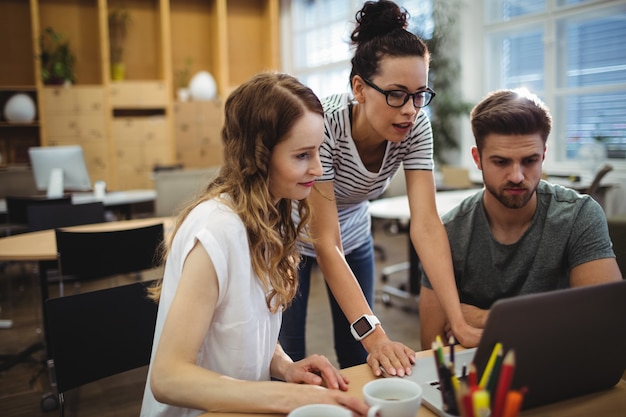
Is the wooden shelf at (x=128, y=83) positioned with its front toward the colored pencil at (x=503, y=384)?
yes

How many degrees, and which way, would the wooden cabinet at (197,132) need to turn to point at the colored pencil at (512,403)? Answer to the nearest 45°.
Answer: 0° — it already faces it

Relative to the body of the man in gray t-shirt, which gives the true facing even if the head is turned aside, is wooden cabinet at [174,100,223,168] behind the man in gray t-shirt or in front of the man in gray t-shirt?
behind

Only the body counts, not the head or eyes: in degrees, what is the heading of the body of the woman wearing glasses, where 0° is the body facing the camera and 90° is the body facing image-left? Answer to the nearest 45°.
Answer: approximately 315°

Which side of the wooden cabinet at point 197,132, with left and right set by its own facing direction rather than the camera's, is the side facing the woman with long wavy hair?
front

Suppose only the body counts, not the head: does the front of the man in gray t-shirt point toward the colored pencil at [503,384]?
yes

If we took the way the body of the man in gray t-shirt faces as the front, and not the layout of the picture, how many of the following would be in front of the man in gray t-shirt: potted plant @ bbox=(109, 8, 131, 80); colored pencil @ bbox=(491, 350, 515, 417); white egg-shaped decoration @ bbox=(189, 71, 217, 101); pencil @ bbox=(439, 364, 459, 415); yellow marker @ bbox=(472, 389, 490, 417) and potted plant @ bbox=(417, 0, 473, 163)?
3

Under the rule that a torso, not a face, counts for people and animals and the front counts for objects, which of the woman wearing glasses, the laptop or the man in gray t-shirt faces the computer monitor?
the laptop

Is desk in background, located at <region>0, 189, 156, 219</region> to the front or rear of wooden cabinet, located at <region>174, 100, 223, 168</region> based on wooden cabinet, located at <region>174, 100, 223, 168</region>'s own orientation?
to the front

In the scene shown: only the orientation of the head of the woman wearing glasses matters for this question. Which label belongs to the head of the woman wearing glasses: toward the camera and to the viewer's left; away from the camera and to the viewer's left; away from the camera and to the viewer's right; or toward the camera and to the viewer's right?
toward the camera and to the viewer's right

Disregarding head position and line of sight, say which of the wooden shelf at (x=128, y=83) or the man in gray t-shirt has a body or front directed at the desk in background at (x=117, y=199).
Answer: the wooden shelf
